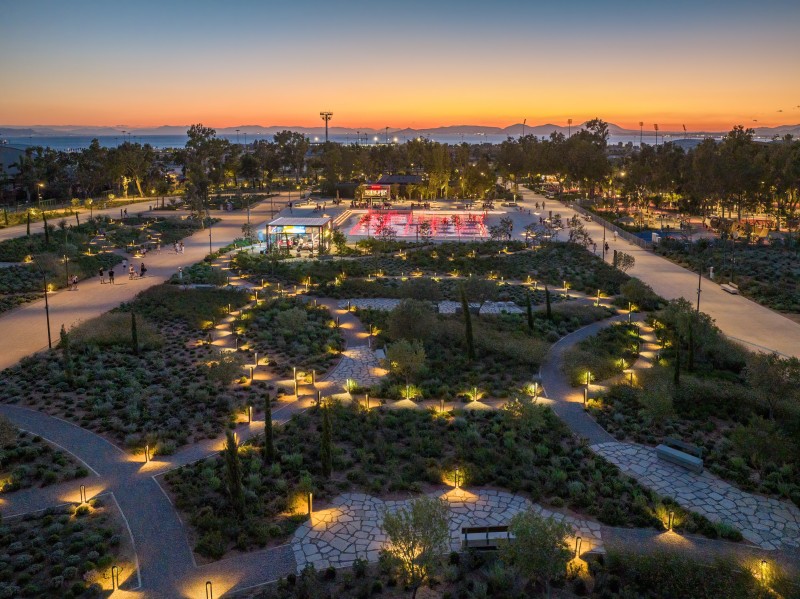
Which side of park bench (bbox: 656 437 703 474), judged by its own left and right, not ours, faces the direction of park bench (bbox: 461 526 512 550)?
front

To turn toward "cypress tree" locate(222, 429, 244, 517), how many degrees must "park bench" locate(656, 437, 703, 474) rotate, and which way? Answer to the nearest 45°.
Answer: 0° — it already faces it

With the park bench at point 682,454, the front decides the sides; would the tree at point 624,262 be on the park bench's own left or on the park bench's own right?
on the park bench's own right

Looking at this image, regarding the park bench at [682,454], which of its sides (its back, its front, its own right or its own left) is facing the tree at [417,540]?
front

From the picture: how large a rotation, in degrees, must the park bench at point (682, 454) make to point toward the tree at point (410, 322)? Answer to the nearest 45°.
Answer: approximately 90° to its right

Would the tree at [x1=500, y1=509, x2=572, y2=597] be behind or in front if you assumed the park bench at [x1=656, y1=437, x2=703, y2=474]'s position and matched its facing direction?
in front

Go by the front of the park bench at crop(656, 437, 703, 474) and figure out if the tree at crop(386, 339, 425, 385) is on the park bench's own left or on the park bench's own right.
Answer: on the park bench's own right

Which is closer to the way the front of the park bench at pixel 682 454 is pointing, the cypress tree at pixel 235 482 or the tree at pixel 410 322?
the cypress tree

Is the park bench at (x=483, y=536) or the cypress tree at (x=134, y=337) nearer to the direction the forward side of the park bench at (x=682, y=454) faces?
the park bench

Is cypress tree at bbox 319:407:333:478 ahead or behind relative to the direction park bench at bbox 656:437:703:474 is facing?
ahead

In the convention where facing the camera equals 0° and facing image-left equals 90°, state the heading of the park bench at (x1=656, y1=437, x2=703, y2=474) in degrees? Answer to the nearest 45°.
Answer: approximately 45°
